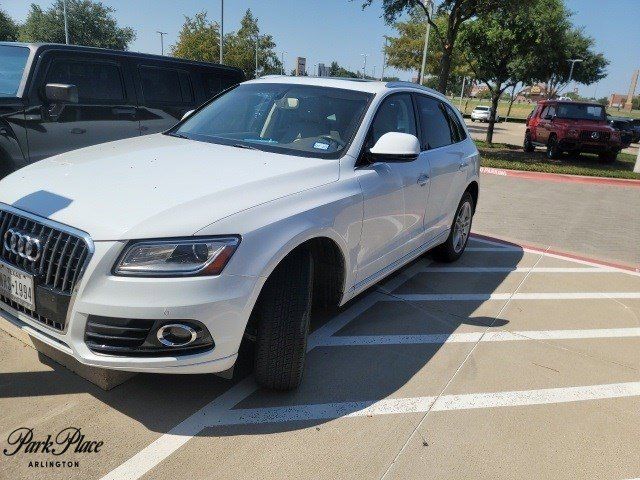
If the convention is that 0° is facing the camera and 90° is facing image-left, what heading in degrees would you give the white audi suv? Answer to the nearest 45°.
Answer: approximately 45°

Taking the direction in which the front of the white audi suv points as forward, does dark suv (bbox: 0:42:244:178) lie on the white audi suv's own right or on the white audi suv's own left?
on the white audi suv's own right

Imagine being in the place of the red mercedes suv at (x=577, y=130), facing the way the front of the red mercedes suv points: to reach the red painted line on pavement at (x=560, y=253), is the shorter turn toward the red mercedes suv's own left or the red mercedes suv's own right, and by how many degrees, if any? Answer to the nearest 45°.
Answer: approximately 45° to the red mercedes suv's own right

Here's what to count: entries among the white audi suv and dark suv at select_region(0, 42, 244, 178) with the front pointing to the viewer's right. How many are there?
0

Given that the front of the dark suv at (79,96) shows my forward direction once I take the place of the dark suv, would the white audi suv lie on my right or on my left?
on my left

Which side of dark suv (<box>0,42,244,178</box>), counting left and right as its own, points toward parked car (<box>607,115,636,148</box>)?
back

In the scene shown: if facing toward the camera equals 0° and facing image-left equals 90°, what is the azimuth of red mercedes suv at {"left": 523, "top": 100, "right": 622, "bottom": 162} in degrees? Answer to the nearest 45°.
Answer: approximately 315°

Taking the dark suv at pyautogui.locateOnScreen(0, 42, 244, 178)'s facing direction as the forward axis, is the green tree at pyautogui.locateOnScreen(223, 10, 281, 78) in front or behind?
behind

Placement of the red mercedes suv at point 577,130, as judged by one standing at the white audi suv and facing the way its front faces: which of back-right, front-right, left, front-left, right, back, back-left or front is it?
back

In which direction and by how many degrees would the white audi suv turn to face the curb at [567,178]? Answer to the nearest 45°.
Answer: approximately 180°

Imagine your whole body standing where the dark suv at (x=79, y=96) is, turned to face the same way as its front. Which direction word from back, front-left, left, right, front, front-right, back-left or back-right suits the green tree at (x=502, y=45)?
back
